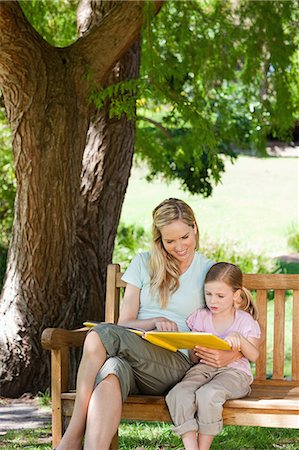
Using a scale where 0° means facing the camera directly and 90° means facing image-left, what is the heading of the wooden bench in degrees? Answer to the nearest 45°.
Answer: approximately 0°

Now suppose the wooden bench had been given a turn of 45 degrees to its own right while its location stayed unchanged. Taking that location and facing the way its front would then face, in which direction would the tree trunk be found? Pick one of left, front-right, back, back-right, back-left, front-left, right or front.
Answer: right
